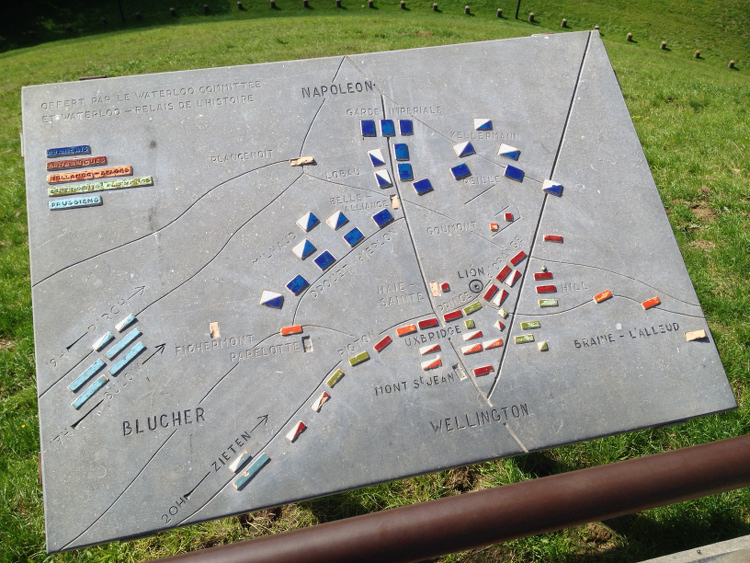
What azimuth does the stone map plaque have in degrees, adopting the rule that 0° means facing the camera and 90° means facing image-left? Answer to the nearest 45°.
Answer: approximately 0°
